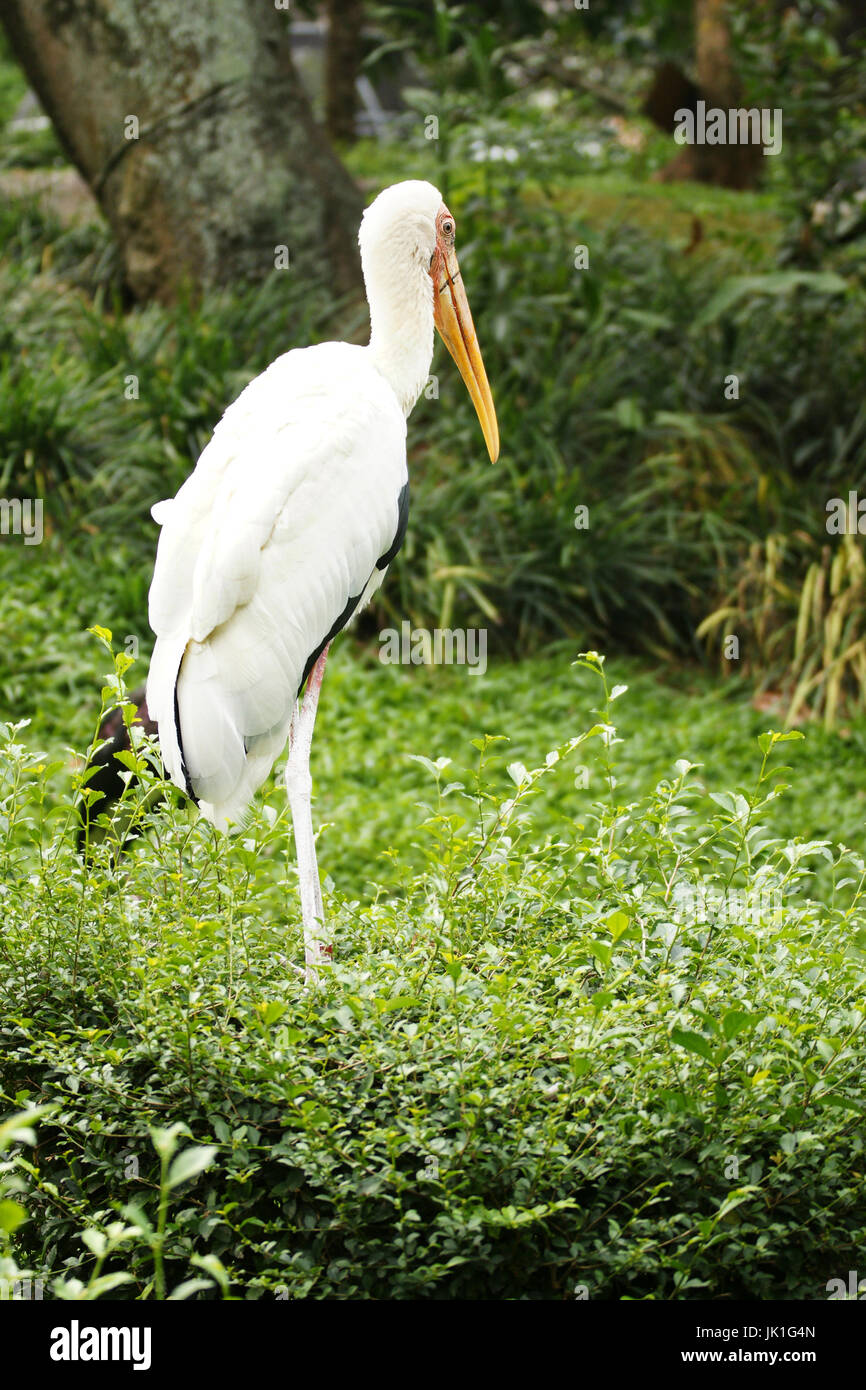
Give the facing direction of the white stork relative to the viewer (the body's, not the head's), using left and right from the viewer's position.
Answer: facing away from the viewer and to the right of the viewer

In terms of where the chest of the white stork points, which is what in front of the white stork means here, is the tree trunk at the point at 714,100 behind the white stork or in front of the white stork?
in front
